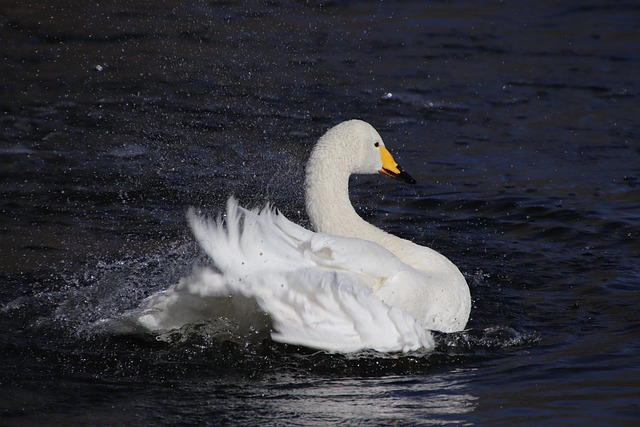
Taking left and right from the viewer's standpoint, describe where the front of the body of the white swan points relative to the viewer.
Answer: facing to the right of the viewer
